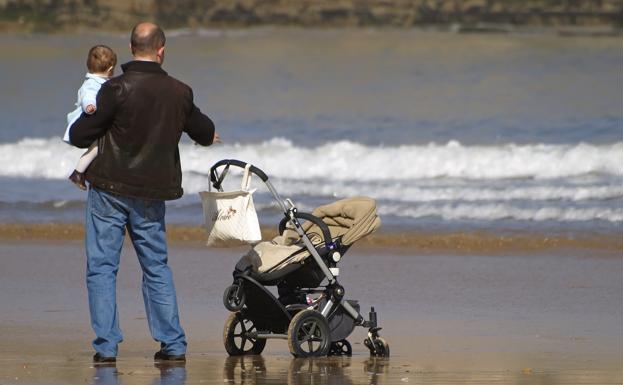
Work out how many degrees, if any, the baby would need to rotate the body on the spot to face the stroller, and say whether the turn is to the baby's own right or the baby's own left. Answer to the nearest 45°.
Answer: approximately 45° to the baby's own right

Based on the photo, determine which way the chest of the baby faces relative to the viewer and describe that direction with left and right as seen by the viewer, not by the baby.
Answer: facing away from the viewer and to the right of the viewer

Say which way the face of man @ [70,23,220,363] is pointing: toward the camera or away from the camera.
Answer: away from the camera
